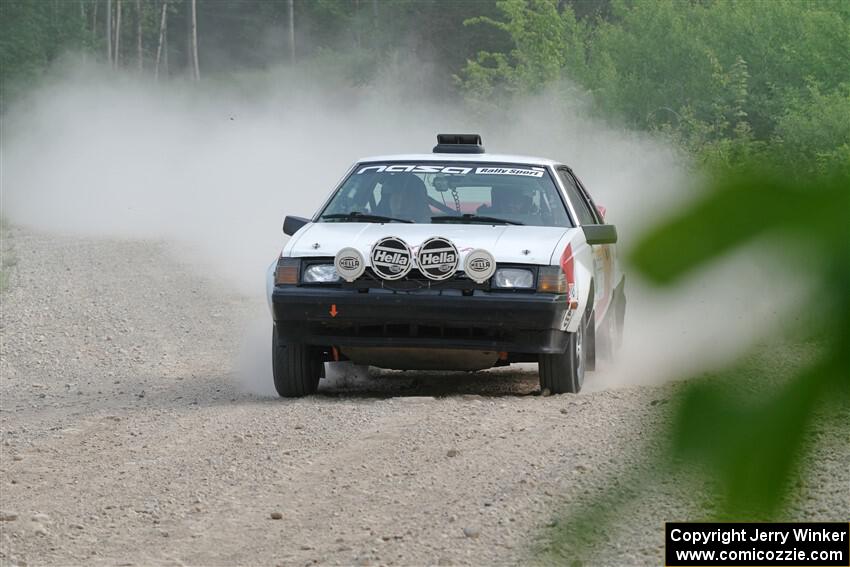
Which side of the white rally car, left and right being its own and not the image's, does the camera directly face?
front
